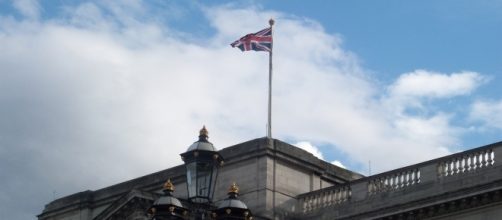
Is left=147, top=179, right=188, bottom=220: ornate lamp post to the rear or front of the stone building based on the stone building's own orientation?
to the front

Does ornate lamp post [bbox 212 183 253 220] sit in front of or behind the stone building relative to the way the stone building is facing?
in front

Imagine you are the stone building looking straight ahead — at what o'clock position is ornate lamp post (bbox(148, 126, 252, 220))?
The ornate lamp post is roughly at 11 o'clock from the stone building.
